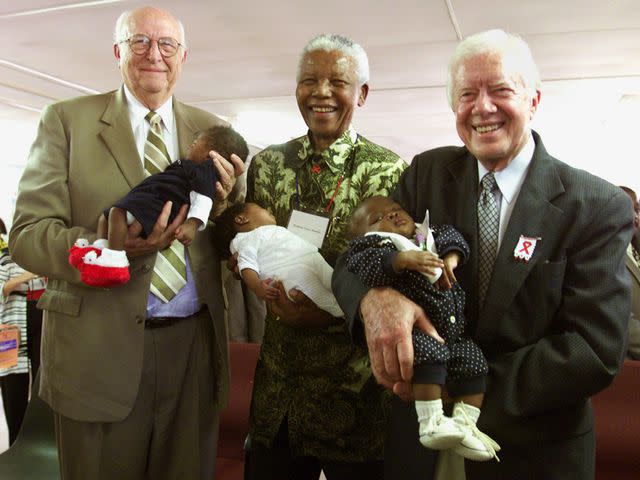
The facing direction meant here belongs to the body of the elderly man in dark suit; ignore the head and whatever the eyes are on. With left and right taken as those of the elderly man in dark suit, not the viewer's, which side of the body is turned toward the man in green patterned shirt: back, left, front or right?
right

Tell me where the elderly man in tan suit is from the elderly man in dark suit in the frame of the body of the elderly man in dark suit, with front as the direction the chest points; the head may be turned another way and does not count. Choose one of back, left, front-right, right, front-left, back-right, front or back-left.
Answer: front-right

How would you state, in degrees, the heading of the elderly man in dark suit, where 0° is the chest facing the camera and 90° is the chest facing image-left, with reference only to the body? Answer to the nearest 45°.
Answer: approximately 45°
